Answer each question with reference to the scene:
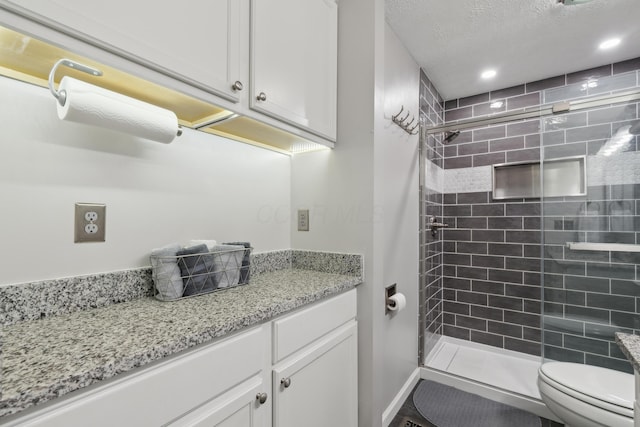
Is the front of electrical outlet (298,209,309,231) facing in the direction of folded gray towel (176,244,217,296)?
yes

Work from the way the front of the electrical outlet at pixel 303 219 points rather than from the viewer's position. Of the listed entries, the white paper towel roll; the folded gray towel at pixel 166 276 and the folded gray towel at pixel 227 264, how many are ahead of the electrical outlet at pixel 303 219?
3

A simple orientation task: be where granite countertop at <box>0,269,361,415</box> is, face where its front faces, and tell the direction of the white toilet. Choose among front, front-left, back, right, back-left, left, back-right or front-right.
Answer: front-left

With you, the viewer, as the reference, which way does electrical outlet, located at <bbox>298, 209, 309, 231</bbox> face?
facing the viewer and to the left of the viewer

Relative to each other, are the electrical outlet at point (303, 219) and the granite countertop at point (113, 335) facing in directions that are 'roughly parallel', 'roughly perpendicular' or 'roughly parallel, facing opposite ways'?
roughly perpendicular

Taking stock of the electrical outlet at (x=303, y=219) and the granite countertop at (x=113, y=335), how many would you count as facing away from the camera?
0

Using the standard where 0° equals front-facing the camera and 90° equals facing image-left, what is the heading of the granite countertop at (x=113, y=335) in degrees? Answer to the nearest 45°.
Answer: approximately 315°

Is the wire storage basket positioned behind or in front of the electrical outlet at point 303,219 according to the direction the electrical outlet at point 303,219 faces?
in front

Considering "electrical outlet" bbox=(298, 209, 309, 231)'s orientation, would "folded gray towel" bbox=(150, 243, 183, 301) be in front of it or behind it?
in front

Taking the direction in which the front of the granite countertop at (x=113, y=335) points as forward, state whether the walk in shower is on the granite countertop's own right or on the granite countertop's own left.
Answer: on the granite countertop's own left

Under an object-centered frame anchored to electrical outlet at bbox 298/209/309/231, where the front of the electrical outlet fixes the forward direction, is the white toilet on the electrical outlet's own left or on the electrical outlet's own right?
on the electrical outlet's own left

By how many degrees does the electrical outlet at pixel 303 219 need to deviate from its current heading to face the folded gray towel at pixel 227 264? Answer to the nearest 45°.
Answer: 0° — it already faces it
